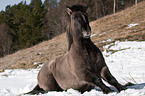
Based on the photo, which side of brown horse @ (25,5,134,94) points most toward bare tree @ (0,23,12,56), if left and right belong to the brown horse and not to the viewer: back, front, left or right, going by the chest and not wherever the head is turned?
back

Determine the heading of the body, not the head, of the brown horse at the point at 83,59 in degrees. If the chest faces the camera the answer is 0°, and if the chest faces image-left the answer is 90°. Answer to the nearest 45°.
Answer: approximately 315°
